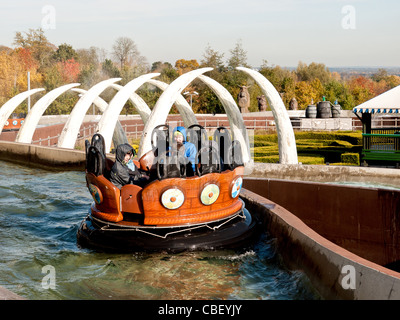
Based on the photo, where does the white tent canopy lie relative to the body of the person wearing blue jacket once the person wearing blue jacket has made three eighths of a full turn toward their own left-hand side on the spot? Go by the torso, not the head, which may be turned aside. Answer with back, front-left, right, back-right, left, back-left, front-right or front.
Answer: front-left

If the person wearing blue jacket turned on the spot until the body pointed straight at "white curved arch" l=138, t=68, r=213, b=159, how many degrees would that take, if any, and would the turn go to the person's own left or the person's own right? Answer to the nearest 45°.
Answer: approximately 135° to the person's own right

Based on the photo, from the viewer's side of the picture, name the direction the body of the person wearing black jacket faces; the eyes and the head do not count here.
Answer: to the viewer's right

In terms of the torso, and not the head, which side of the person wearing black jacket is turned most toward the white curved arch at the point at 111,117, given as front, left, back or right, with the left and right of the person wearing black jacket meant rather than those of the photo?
left

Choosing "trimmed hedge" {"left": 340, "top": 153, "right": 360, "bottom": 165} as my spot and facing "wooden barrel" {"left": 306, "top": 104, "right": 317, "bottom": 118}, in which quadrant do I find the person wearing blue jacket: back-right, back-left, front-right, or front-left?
back-left

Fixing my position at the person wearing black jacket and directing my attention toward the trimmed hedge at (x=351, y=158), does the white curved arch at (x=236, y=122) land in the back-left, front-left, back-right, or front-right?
front-left

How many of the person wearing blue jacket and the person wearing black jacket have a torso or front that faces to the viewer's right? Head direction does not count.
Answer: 1

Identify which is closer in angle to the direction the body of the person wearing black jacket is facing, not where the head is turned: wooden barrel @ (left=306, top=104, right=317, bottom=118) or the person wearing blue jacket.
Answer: the person wearing blue jacket

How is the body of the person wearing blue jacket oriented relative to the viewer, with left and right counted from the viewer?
facing the viewer and to the left of the viewer

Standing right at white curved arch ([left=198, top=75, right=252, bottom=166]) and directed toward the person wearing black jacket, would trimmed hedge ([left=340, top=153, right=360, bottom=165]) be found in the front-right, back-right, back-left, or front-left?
back-left

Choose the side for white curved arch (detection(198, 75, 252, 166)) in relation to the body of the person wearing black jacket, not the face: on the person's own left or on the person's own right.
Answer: on the person's own left

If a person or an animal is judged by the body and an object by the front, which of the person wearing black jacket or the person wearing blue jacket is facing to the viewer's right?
the person wearing black jacket

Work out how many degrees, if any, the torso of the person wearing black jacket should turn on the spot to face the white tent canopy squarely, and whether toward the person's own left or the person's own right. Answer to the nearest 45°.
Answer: approximately 45° to the person's own left
